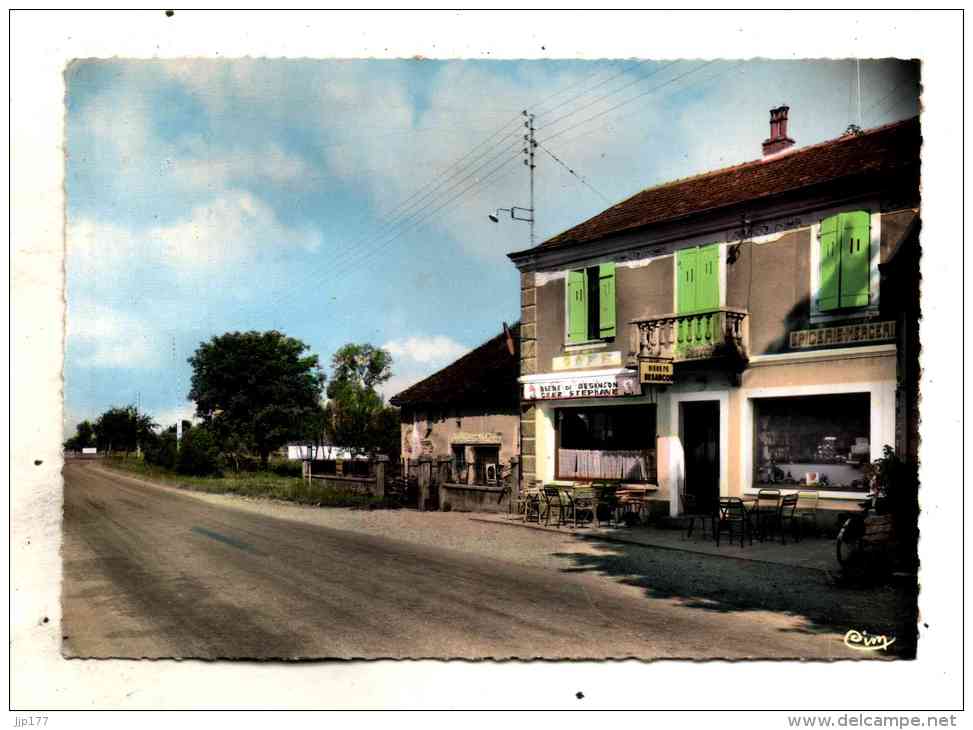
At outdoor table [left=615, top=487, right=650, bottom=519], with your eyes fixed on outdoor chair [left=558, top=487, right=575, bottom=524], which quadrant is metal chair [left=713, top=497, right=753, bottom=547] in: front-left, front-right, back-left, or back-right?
back-left

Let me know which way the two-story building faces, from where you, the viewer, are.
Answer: facing the viewer and to the left of the viewer

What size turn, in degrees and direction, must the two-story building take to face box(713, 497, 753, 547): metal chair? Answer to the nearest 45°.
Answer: approximately 45° to its left

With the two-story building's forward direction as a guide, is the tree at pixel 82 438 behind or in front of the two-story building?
in front

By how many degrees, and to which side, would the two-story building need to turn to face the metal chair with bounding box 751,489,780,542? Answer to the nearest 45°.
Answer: approximately 45° to its left

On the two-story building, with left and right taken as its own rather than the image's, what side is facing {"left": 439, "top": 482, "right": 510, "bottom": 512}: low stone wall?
right
